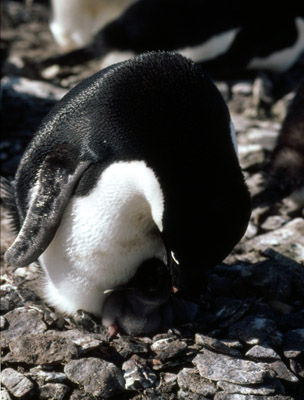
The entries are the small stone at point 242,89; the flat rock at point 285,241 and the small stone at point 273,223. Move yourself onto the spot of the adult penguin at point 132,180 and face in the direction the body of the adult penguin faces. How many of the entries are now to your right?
0

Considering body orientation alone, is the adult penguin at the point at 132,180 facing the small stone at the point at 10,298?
no

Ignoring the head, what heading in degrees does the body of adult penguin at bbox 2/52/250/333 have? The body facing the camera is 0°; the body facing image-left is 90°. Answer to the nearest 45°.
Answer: approximately 315°

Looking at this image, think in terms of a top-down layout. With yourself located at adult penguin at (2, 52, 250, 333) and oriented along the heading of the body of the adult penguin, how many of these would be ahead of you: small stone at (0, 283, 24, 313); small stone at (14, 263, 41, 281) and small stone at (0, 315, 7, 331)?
0

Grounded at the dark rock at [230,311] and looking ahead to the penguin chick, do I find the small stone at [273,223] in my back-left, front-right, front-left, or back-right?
back-right
